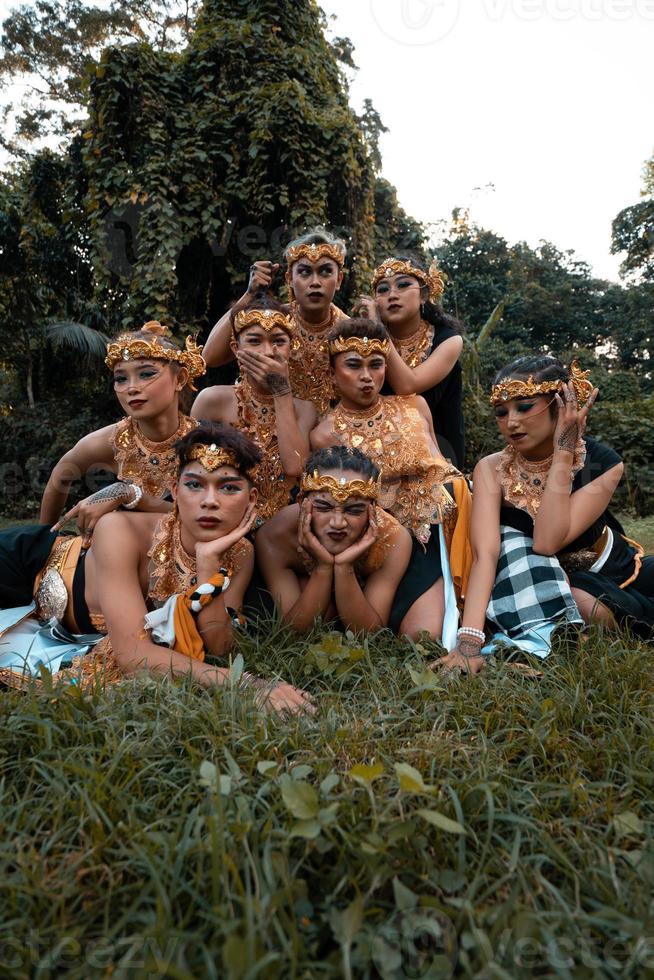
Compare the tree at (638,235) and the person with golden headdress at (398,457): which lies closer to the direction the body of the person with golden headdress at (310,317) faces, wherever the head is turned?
the person with golden headdress

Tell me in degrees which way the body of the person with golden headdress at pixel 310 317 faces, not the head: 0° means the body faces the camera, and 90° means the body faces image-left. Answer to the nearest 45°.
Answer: approximately 0°

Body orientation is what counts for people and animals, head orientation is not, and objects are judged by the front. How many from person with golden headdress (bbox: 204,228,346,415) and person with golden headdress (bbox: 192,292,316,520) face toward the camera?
2

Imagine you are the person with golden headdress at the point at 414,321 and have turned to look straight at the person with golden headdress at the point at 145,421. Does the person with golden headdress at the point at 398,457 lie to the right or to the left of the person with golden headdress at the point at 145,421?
left

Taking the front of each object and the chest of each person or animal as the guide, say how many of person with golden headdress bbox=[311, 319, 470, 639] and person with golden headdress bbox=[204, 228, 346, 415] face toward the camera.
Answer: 2

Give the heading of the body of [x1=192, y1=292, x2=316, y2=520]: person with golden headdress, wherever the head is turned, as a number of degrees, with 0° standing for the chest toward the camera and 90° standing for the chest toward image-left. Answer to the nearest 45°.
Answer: approximately 0°
